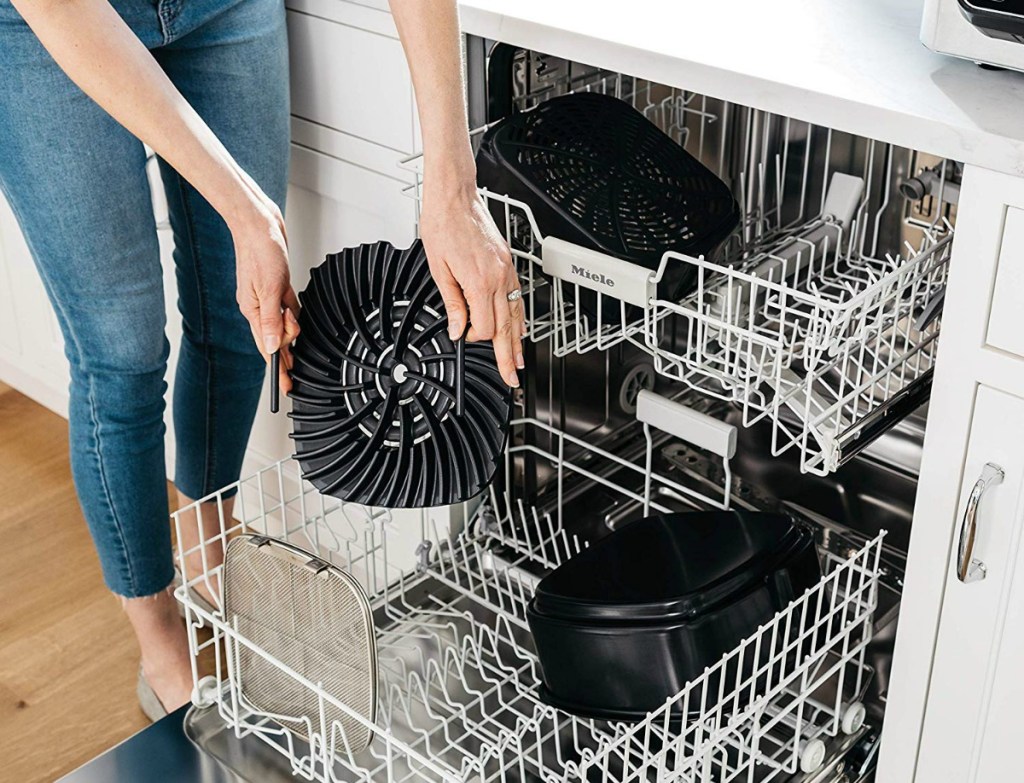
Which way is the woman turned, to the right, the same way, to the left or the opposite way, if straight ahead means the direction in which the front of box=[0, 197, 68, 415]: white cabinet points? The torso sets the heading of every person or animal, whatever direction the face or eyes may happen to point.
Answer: to the left

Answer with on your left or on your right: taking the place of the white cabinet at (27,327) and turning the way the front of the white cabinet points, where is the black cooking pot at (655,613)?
on your left

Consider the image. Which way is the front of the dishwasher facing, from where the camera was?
facing the viewer and to the left of the viewer

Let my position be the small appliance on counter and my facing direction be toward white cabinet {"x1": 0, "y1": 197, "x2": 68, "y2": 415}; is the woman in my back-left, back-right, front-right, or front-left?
front-left

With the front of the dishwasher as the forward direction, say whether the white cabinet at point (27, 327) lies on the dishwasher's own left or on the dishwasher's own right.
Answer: on the dishwasher's own right

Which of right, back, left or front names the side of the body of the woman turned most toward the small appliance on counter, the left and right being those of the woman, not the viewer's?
front

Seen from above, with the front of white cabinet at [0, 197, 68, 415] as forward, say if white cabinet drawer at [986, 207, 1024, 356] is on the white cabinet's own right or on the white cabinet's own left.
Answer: on the white cabinet's own left

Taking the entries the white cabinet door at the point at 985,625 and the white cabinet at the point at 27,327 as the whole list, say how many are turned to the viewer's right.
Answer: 0

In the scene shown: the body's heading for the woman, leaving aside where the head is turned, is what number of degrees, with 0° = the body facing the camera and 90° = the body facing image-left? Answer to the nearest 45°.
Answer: approximately 315°

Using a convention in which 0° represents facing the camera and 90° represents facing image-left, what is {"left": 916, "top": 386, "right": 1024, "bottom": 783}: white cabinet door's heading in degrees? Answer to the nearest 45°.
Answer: approximately 45°

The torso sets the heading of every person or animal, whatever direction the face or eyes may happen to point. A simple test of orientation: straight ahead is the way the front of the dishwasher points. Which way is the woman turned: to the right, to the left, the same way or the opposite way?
to the left
